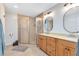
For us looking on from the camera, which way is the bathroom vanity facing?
facing the viewer and to the left of the viewer
